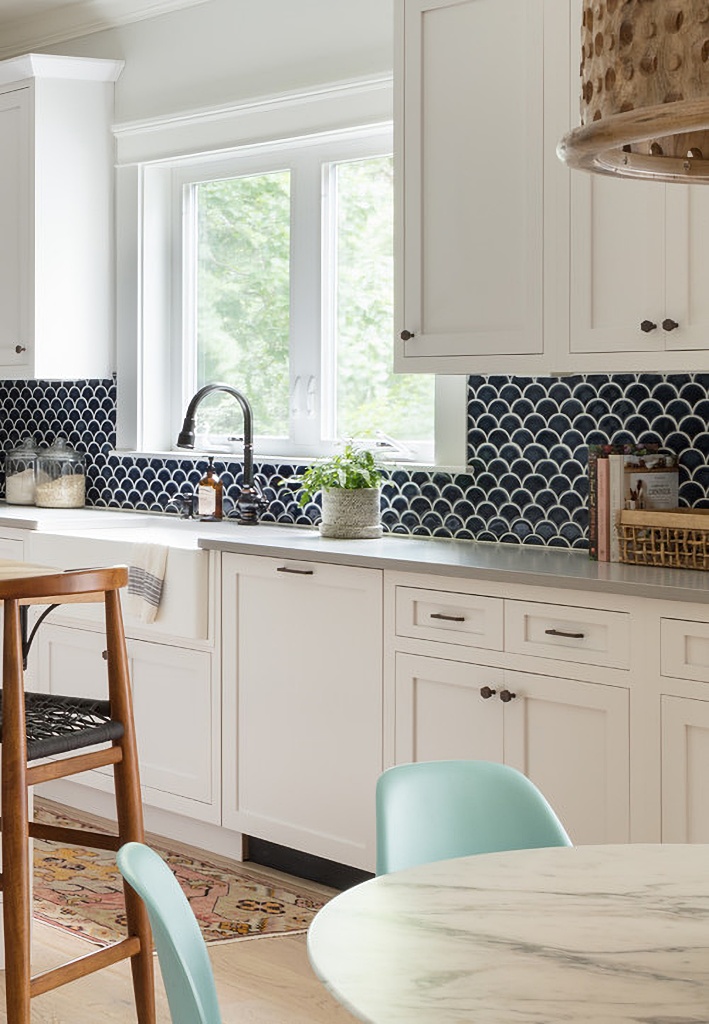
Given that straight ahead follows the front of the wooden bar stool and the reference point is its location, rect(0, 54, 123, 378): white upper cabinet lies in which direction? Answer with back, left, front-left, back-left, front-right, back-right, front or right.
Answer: front-right

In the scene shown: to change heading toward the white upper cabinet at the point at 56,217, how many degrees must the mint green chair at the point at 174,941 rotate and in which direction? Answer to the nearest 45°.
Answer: approximately 90° to its left

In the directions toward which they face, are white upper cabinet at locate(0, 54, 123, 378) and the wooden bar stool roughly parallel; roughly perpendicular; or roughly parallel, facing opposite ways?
roughly perpendicular

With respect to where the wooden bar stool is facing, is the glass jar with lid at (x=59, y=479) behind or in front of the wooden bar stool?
in front

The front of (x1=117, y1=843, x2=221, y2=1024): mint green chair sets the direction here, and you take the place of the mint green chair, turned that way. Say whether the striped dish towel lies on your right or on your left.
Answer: on your left

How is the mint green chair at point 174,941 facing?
to the viewer's right

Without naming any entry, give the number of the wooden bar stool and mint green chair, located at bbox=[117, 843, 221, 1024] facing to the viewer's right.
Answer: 1

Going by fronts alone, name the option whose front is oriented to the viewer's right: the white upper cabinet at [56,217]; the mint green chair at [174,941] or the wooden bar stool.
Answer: the mint green chair

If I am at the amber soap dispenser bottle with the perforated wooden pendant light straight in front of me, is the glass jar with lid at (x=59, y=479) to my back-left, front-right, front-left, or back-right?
back-right

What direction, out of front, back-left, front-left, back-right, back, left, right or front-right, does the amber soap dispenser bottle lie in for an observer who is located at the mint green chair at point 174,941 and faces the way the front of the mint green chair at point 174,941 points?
left

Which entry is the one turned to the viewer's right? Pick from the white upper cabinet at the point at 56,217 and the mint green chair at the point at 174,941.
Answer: the mint green chair

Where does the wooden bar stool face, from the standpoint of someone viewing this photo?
facing away from the viewer and to the left of the viewer

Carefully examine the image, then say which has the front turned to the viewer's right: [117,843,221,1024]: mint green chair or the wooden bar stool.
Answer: the mint green chair

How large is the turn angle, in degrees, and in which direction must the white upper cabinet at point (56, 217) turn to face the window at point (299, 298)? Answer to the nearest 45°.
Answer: approximately 90° to its left

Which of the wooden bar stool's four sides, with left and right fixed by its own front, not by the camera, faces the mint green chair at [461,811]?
back
